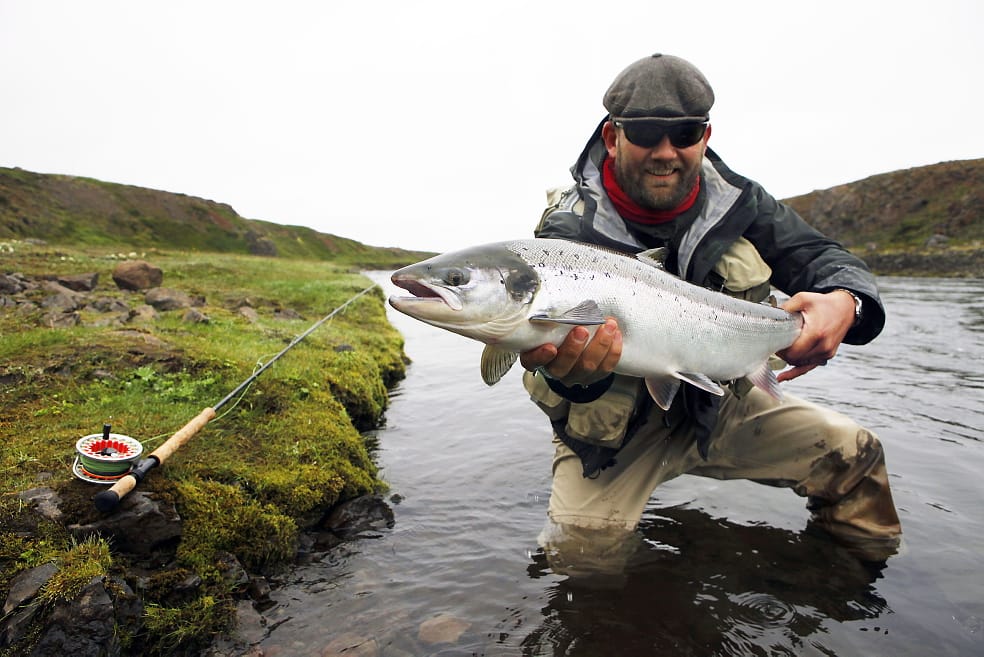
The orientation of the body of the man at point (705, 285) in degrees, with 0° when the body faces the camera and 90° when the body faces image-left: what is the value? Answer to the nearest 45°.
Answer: approximately 0°

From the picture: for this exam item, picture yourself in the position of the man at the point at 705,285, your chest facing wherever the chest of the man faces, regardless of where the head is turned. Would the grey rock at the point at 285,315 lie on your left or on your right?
on your right

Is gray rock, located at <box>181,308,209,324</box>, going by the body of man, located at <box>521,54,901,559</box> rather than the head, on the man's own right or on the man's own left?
on the man's own right

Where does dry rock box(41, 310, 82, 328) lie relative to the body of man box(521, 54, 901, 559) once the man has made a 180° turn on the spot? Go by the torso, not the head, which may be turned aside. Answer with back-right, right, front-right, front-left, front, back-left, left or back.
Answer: left

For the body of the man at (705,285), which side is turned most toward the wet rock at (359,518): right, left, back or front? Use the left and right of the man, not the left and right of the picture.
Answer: right

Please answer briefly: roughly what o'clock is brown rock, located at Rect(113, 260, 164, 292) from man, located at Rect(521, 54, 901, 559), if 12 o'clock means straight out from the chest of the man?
The brown rock is roughly at 4 o'clock from the man.

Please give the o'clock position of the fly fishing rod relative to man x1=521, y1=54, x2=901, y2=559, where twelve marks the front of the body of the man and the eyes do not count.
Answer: The fly fishing rod is roughly at 2 o'clock from the man.

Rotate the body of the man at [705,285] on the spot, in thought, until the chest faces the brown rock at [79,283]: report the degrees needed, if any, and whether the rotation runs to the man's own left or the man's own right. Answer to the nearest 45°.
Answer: approximately 90° to the man's own right

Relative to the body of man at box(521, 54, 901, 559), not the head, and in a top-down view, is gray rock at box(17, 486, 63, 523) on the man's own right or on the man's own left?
on the man's own right

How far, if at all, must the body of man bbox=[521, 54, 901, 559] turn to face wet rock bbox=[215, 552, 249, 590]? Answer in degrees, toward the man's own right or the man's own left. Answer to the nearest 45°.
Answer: approximately 45° to the man's own right

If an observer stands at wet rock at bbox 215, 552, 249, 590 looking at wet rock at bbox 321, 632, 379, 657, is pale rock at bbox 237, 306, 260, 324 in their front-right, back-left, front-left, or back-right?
back-left

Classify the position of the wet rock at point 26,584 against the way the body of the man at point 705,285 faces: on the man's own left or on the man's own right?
on the man's own right

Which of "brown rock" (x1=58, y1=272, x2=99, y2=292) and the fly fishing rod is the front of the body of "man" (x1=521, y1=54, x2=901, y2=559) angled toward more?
the fly fishing rod
